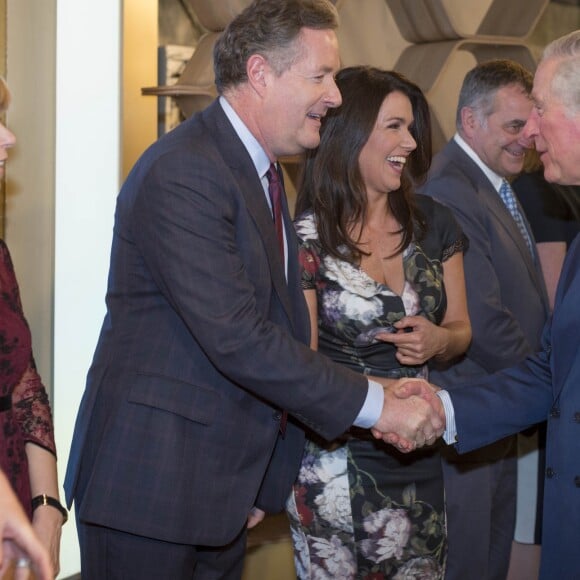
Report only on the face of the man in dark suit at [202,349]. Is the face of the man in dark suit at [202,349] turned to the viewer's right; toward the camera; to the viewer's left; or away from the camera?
to the viewer's right

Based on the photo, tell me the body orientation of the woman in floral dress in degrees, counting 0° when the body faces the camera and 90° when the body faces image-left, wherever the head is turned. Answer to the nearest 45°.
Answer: approximately 315°

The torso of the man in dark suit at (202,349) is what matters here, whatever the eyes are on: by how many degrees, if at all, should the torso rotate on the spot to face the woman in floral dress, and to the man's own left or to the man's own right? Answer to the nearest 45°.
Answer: approximately 45° to the man's own left

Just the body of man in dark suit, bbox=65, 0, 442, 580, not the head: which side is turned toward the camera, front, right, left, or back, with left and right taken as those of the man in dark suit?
right

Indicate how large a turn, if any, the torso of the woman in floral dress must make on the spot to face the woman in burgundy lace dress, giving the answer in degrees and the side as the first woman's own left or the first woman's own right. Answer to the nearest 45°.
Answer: approximately 90° to the first woman's own right

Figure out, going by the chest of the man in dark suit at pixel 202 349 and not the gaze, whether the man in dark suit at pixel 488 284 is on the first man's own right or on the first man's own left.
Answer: on the first man's own left

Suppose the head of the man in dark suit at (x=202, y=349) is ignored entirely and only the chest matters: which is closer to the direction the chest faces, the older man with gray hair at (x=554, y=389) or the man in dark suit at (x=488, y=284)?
the older man with gray hair

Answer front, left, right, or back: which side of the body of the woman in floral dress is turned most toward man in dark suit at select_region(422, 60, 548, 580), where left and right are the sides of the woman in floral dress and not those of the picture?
left
